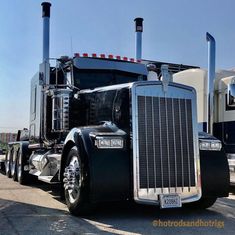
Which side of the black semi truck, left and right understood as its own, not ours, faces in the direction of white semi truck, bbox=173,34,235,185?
left

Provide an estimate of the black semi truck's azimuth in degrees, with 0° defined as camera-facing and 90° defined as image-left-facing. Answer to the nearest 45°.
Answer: approximately 315°
